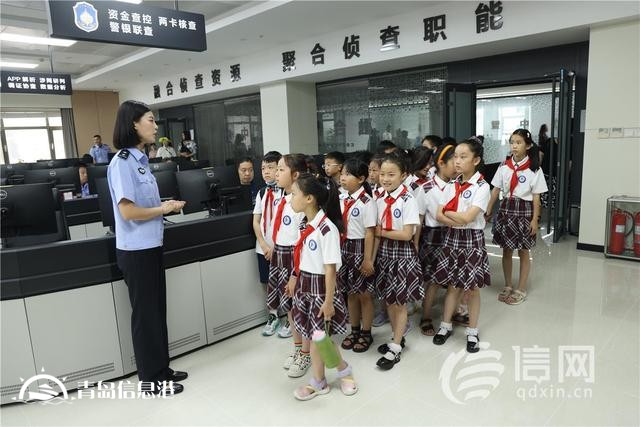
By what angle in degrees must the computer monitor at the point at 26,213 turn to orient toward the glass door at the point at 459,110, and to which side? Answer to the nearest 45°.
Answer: approximately 90° to its right

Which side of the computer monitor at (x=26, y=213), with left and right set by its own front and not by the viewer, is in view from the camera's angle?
back

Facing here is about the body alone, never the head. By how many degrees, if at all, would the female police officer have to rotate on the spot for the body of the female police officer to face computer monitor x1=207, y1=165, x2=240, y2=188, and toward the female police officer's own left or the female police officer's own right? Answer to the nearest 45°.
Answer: approximately 45° to the female police officer's own left

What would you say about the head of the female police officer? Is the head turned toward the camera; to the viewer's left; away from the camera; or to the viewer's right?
to the viewer's right

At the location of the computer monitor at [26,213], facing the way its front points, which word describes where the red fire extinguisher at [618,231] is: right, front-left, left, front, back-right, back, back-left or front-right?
right

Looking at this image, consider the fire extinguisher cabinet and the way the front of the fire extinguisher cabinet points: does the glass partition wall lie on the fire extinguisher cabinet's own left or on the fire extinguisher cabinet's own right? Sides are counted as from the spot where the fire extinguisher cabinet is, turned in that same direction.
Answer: on the fire extinguisher cabinet's own right

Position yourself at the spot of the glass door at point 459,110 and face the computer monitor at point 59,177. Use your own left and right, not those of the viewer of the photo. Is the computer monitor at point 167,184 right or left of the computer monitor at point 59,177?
left

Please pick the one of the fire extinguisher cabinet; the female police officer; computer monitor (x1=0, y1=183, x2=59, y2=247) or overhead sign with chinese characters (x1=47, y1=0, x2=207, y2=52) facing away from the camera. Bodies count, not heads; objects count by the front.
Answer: the computer monitor

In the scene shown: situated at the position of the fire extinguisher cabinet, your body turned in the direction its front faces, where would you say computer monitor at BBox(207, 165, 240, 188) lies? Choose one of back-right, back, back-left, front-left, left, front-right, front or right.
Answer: front-right
